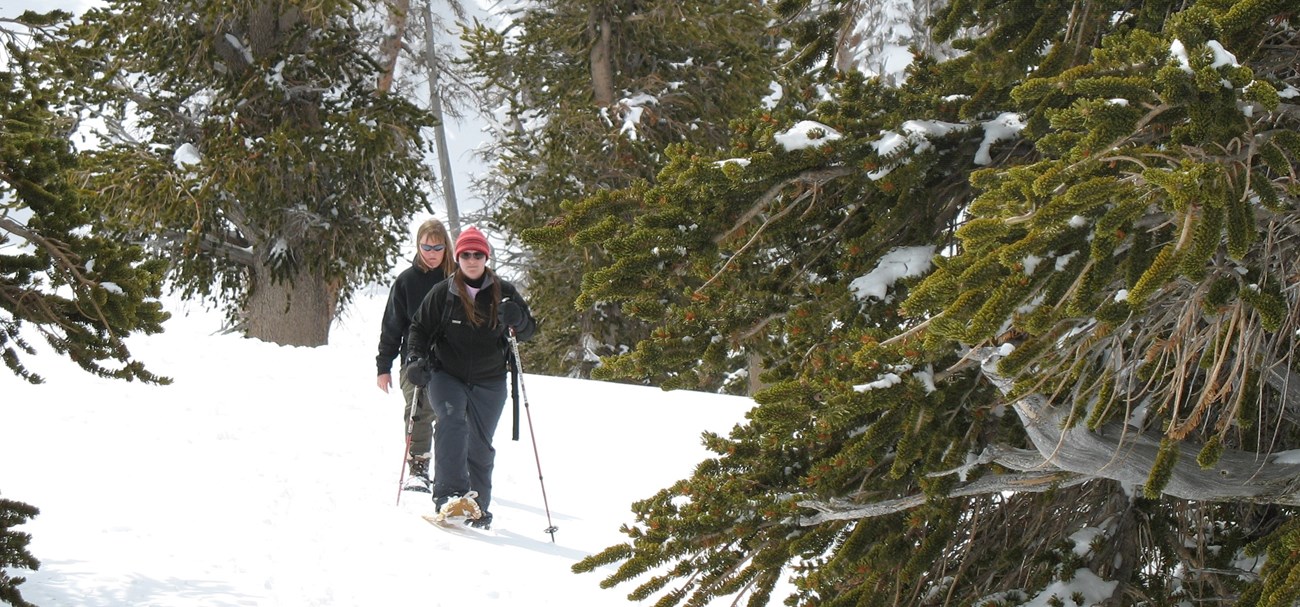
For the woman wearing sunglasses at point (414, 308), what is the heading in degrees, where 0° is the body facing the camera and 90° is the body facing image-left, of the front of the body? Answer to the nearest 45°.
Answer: approximately 0°

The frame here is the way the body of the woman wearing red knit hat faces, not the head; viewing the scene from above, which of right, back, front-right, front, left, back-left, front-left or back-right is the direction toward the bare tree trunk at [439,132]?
back

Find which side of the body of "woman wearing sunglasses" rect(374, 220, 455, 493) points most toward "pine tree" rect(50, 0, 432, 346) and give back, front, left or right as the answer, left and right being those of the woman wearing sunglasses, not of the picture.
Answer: back

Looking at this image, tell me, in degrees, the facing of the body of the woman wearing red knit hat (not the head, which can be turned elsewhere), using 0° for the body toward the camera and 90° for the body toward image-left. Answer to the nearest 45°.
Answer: approximately 0°

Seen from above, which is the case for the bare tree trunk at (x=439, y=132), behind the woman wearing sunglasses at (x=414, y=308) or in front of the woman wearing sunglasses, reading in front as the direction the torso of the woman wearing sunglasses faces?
behind

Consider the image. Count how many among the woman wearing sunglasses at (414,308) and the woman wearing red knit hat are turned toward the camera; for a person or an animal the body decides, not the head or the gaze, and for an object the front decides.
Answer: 2

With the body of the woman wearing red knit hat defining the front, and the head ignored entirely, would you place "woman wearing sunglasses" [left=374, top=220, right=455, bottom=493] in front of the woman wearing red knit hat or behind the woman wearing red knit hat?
behind
